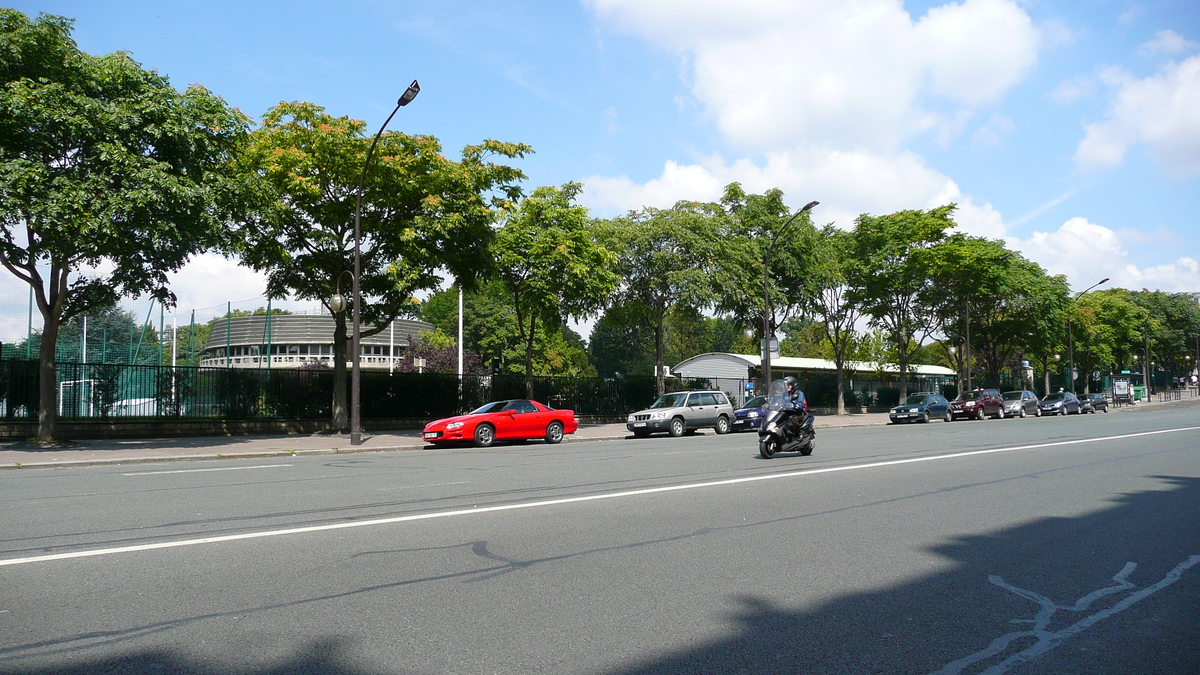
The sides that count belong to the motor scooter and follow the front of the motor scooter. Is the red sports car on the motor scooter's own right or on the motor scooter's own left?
on the motor scooter's own right

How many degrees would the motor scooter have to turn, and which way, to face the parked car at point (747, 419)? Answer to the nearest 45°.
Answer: approximately 135° to its right

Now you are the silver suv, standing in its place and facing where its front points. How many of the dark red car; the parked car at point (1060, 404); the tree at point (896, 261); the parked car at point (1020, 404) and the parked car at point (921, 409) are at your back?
5

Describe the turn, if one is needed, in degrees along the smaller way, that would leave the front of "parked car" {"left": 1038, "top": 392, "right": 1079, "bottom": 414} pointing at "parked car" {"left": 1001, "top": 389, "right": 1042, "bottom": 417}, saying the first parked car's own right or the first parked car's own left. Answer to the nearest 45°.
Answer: approximately 45° to the first parked car's own left

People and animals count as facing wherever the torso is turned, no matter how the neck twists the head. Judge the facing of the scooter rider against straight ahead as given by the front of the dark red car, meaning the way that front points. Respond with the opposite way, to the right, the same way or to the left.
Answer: the same way

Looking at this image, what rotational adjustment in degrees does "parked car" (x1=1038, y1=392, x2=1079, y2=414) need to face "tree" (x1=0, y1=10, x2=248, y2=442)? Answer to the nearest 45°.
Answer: approximately 45° to its left

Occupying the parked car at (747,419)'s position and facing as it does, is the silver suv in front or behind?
in front

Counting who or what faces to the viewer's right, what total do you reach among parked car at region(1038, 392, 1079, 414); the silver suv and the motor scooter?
0

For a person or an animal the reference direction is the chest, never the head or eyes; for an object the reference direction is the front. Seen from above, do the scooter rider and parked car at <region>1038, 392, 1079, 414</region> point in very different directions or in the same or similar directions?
same or similar directions

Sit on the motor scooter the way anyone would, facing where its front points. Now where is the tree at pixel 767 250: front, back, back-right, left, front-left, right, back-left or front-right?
back-right

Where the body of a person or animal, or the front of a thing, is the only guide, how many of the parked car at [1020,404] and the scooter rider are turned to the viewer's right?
0

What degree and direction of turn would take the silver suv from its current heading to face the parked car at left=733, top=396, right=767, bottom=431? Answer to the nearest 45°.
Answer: approximately 180°

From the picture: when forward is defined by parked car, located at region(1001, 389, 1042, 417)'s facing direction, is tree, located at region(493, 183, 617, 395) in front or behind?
in front

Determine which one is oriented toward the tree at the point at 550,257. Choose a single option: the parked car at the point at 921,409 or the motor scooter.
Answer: the parked car

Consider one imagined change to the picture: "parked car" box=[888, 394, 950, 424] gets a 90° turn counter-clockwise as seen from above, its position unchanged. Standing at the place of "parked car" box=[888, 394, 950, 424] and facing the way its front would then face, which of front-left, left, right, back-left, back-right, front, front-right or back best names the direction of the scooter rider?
front-right

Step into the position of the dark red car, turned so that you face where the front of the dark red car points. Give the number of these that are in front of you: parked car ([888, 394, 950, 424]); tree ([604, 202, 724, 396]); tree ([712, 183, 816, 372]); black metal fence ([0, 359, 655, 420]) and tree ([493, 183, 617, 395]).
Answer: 5

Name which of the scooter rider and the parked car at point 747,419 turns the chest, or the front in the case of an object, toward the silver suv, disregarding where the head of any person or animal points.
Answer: the parked car

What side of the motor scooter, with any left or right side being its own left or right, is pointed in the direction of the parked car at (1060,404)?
back

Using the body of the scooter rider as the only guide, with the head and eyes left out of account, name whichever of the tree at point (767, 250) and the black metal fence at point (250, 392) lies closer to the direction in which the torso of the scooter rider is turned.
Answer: the black metal fence

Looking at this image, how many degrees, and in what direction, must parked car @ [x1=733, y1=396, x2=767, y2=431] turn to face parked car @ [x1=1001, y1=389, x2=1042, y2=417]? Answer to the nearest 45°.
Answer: approximately 180°

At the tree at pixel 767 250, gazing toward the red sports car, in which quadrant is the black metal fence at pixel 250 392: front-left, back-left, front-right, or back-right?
front-right

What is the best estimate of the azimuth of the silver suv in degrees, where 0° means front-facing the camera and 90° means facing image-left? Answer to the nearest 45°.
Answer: approximately 45°

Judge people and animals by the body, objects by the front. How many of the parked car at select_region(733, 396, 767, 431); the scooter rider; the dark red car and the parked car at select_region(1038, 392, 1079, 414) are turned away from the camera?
0
